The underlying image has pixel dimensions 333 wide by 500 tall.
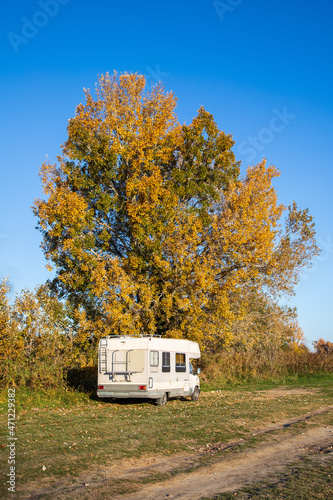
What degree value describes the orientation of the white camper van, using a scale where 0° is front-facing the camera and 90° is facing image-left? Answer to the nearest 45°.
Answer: approximately 225°
